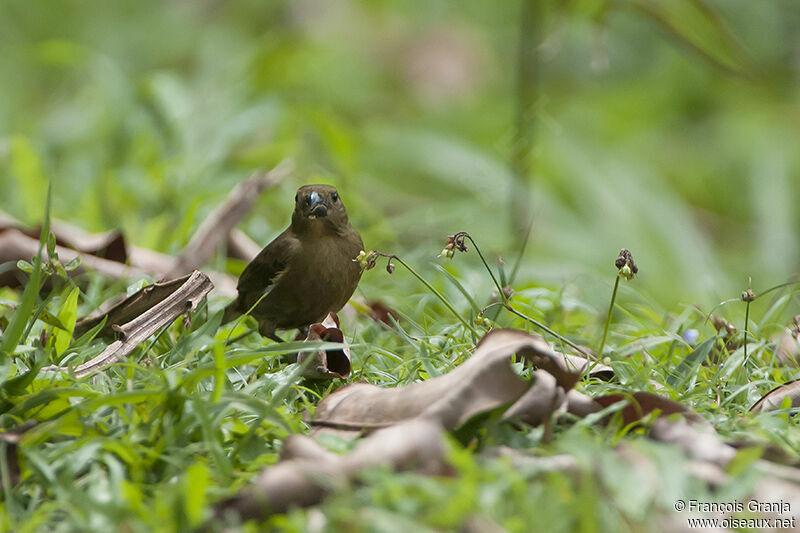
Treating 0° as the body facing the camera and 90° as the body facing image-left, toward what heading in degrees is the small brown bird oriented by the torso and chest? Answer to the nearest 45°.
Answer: approximately 315°

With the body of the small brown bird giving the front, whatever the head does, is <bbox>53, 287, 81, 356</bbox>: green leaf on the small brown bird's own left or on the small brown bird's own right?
on the small brown bird's own right

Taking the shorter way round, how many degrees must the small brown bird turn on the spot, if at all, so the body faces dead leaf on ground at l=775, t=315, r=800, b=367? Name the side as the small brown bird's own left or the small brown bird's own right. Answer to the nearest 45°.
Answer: approximately 45° to the small brown bird's own left

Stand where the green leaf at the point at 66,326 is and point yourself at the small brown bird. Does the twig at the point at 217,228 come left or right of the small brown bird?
left

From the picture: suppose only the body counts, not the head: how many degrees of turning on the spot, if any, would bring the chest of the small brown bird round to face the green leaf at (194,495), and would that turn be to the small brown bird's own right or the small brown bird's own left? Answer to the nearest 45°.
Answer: approximately 45° to the small brown bird's own right
